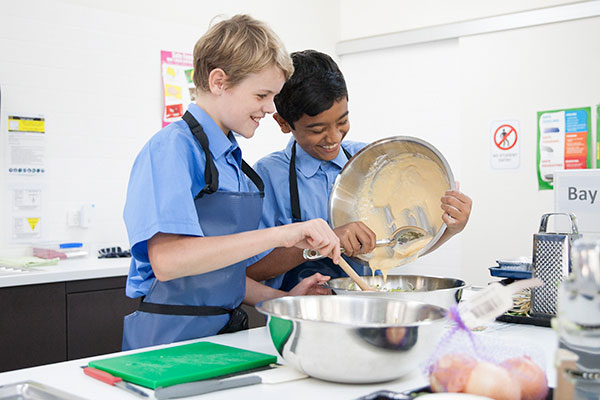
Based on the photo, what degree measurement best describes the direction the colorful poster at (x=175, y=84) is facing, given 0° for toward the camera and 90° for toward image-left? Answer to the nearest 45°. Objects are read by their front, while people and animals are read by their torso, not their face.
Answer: approximately 315°

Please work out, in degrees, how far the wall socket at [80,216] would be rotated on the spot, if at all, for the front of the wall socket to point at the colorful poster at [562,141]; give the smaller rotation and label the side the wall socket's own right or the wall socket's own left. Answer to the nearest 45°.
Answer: approximately 45° to the wall socket's own left

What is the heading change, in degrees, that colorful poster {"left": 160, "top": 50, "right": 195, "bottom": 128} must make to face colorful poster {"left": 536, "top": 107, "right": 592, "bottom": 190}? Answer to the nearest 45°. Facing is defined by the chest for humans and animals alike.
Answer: approximately 45° to its left

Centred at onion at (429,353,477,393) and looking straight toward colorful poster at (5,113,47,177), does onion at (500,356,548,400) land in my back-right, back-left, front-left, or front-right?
back-right

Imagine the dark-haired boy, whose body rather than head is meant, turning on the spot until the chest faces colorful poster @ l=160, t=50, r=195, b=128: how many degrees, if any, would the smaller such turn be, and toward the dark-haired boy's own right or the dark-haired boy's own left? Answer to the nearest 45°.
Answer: approximately 180°

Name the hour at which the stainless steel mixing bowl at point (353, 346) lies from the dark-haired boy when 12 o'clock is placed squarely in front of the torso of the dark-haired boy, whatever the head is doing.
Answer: The stainless steel mixing bowl is roughly at 1 o'clock from the dark-haired boy.
